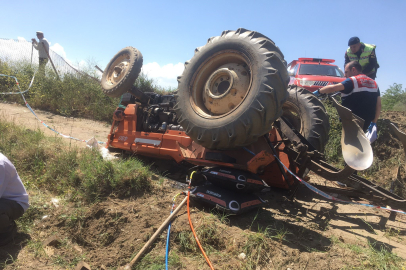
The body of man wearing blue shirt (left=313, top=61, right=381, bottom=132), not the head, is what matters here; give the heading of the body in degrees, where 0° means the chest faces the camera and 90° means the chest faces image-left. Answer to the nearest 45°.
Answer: approximately 135°

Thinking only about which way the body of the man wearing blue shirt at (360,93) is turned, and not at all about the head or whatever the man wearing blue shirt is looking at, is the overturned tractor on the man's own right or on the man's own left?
on the man's own left

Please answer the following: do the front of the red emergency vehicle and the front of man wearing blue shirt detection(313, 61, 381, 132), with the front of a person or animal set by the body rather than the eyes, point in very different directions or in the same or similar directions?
very different directions

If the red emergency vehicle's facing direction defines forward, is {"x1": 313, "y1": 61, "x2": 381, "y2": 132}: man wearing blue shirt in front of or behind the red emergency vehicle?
in front

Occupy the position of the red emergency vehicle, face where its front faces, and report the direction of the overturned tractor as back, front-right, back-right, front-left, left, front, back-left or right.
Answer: front-right

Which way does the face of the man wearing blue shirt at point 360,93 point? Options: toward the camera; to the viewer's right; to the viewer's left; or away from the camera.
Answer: to the viewer's left

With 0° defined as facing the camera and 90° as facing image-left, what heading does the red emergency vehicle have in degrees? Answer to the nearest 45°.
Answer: approximately 315°
